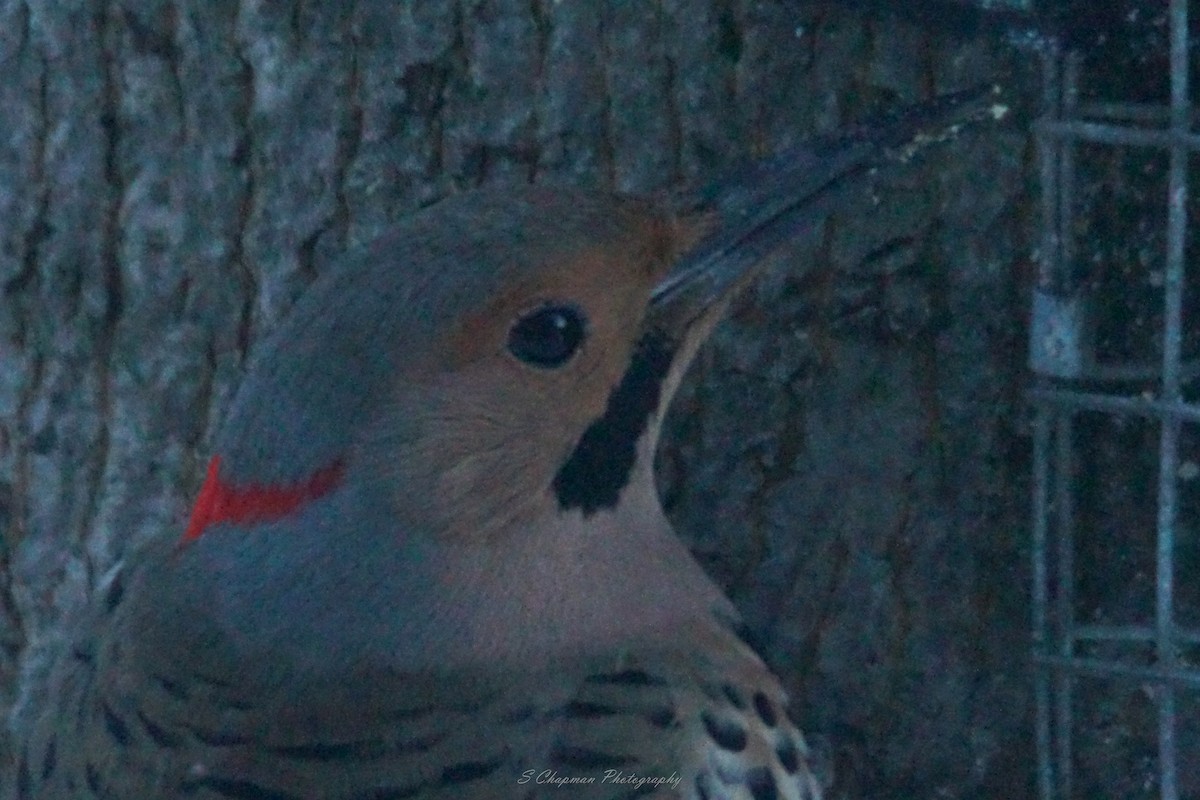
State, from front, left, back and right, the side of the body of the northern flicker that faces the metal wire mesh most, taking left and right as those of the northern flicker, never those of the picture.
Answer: front

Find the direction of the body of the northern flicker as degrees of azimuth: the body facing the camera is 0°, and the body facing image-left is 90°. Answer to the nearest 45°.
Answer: approximately 270°
